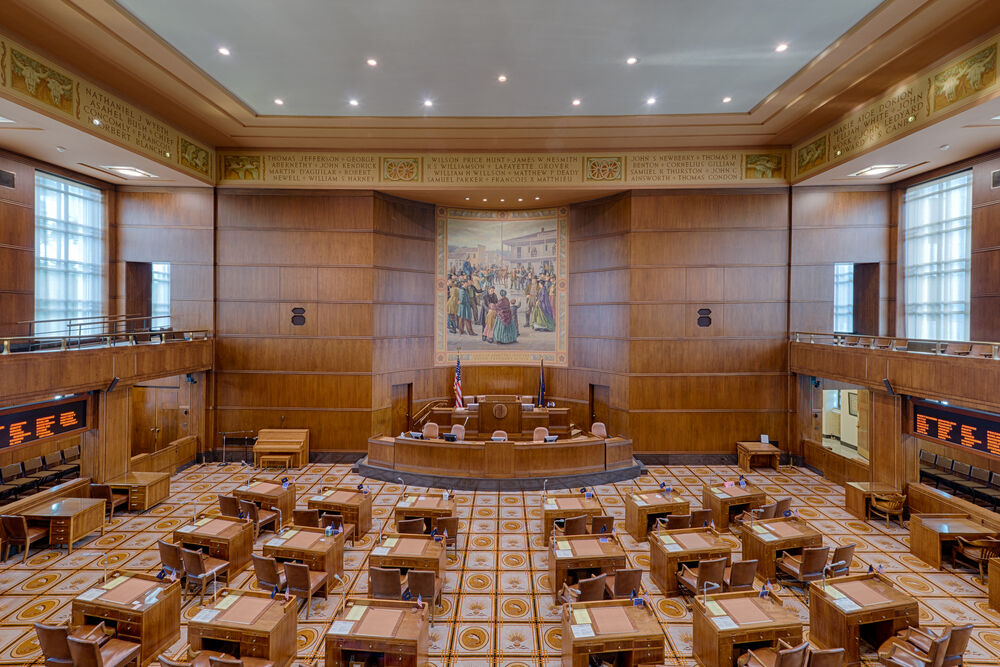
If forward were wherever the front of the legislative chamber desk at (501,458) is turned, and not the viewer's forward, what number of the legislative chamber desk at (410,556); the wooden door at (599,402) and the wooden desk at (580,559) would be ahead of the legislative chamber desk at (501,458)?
2

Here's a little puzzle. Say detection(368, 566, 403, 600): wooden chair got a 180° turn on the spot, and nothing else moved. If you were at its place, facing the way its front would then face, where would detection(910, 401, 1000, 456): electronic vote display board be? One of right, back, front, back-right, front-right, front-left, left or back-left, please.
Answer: left

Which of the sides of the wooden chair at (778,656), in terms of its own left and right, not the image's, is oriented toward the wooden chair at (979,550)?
right

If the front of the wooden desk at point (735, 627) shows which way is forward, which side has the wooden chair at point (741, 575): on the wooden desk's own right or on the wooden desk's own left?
on the wooden desk's own left

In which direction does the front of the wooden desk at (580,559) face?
toward the camera

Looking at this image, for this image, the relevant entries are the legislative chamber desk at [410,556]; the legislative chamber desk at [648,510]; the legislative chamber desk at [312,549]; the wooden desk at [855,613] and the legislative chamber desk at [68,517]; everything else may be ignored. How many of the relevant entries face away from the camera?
0

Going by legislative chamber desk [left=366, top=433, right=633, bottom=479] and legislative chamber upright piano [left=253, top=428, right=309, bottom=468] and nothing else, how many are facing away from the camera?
0

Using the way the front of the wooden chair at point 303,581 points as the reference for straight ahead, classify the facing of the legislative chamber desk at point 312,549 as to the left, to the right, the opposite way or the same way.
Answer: the opposite way

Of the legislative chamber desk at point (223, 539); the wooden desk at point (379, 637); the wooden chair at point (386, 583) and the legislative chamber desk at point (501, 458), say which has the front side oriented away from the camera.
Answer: the wooden chair

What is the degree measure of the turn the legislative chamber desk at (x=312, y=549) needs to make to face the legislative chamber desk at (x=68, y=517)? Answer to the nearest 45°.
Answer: approximately 90° to its right

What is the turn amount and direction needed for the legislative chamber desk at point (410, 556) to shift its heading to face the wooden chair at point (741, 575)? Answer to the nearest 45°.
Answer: approximately 90° to its left

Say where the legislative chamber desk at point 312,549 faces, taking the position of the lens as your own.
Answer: facing the viewer and to the left of the viewer

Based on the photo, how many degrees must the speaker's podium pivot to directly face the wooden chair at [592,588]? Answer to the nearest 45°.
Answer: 0° — it already faces it

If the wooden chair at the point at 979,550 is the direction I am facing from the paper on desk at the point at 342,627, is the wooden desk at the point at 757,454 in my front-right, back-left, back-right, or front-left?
front-left

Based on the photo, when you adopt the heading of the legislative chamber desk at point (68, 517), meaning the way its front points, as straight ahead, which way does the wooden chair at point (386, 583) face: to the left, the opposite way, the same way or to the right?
the opposite way

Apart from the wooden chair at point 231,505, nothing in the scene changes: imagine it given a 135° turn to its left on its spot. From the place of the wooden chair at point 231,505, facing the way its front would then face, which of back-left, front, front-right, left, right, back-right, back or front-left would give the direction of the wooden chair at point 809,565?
back-left

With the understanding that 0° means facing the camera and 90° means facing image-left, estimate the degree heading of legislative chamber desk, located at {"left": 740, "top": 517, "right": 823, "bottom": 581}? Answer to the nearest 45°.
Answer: approximately 315°

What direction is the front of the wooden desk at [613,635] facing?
toward the camera
